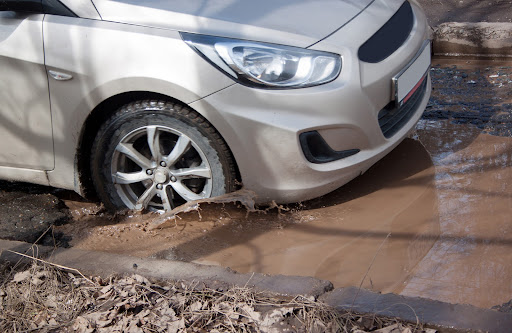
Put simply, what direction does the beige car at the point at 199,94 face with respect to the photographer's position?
facing the viewer and to the right of the viewer
